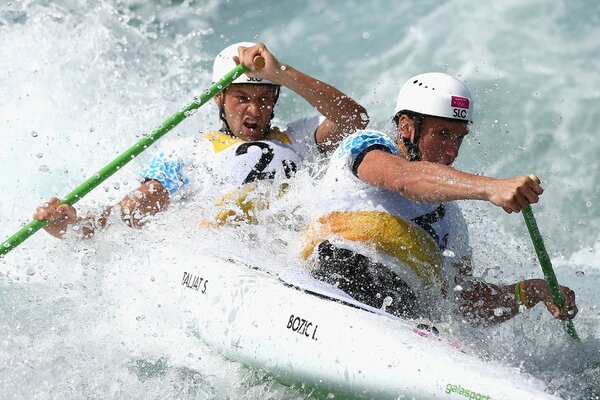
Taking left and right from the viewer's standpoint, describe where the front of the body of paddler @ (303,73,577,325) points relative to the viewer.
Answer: facing the viewer and to the right of the viewer

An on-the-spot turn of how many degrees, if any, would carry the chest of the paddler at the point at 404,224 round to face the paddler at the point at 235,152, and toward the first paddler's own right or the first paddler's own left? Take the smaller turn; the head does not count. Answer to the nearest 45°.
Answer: approximately 180°
